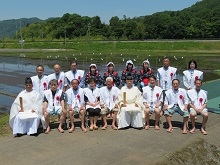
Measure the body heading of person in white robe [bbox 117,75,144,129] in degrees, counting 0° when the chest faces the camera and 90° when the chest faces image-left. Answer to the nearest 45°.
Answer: approximately 0°

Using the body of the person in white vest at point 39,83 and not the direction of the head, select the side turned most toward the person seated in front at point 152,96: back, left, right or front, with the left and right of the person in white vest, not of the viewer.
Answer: left

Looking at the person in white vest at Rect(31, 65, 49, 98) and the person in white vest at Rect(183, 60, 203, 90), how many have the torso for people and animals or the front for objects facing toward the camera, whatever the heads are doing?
2

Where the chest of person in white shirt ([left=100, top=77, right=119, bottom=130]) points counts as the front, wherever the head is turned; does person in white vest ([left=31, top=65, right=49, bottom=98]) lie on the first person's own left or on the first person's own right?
on the first person's own right

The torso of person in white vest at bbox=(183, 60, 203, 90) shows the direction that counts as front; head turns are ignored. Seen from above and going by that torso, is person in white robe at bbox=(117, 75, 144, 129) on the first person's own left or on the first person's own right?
on the first person's own right

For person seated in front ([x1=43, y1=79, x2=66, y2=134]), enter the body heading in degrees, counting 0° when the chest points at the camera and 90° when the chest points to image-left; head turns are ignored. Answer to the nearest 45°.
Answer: approximately 0°

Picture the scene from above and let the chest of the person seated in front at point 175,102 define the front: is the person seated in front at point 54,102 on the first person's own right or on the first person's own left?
on the first person's own right

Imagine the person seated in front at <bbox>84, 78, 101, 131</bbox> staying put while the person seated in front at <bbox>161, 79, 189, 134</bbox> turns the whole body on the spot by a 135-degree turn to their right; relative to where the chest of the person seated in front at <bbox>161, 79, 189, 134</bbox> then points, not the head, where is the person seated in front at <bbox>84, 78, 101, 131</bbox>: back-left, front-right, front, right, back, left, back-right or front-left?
front-left

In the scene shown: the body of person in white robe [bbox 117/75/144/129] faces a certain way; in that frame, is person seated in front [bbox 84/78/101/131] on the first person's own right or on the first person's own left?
on the first person's own right

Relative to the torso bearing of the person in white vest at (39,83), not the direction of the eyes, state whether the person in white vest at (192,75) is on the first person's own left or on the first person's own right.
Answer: on the first person's own left

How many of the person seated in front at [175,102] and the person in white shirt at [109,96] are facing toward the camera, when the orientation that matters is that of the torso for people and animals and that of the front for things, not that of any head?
2

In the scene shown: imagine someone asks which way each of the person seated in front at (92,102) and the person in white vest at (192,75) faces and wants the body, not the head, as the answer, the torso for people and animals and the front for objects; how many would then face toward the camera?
2
